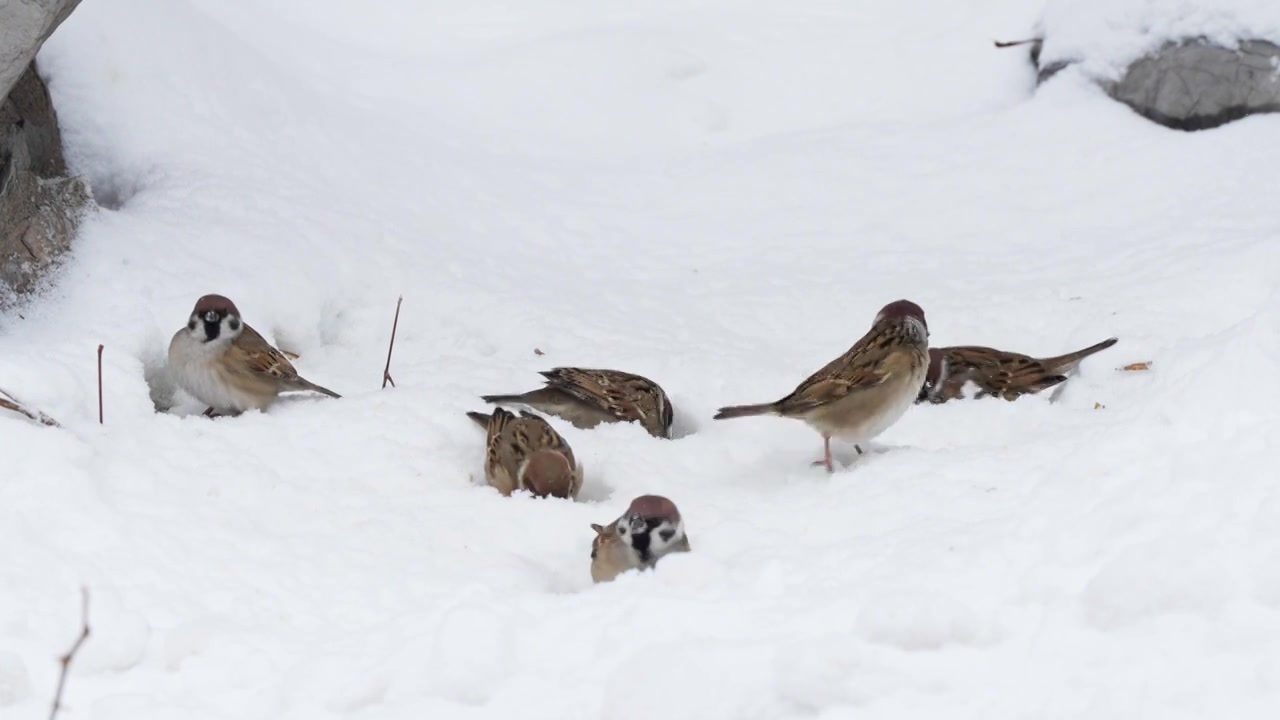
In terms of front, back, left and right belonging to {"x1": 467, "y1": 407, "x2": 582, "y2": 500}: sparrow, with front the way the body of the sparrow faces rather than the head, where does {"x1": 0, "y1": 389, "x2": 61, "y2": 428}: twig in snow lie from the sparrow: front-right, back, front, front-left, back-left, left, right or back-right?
back-right

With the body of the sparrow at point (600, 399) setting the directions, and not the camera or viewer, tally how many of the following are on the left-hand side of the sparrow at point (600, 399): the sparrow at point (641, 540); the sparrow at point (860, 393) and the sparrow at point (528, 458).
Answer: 0

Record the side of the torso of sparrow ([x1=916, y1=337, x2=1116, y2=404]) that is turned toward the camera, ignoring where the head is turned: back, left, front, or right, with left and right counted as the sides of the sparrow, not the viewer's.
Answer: left

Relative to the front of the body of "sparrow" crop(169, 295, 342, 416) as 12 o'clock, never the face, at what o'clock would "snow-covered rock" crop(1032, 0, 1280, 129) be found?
The snow-covered rock is roughly at 7 o'clock from the sparrow.

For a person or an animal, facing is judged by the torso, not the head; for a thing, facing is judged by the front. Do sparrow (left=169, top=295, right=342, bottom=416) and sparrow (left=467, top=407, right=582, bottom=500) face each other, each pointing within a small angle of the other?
no

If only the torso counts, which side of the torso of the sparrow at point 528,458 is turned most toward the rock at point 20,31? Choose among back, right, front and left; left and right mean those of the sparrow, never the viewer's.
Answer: back

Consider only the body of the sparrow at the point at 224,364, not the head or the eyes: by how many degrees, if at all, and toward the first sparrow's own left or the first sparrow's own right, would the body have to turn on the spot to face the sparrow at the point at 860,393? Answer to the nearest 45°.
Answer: approximately 90° to the first sparrow's own left

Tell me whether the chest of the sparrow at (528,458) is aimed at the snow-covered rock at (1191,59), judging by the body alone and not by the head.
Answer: no

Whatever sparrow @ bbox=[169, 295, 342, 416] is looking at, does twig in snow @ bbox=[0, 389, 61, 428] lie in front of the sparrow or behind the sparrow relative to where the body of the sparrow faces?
in front

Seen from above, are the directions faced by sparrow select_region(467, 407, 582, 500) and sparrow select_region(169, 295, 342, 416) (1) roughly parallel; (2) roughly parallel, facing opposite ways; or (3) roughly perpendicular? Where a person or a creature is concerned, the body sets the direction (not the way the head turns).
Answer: roughly perpendicular

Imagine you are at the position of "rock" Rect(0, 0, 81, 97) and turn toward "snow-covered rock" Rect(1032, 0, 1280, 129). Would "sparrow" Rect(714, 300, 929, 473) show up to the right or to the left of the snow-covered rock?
right

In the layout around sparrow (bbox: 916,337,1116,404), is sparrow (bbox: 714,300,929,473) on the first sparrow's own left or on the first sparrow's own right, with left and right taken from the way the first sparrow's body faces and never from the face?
on the first sparrow's own left

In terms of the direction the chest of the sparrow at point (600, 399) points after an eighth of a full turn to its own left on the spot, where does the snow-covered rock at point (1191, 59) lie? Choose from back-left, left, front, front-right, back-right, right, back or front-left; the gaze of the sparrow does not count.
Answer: front

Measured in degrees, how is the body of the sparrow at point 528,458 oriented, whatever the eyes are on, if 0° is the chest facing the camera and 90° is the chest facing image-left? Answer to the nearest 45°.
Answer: approximately 315°

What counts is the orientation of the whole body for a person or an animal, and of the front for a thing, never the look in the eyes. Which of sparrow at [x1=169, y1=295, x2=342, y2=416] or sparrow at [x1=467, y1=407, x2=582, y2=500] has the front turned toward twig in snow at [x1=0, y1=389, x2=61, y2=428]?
sparrow at [x1=169, y1=295, x2=342, y2=416]

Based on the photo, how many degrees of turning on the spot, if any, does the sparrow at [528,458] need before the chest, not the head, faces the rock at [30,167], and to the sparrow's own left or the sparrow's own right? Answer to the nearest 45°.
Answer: approximately 180°

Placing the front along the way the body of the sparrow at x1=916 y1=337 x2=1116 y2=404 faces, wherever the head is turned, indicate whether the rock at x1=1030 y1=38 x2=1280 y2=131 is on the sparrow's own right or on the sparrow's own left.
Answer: on the sparrow's own right

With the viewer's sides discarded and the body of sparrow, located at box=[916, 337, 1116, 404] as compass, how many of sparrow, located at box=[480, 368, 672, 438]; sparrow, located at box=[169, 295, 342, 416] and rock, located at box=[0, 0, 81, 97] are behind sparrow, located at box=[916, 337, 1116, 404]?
0

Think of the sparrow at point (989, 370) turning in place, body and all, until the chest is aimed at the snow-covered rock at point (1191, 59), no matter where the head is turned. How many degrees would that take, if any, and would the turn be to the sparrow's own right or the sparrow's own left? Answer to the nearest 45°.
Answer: approximately 90° to the sparrow's own right

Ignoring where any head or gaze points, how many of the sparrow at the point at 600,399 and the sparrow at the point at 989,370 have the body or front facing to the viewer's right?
1

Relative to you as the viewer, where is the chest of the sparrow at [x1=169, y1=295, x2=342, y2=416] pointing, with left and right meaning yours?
facing the viewer and to the left of the viewer

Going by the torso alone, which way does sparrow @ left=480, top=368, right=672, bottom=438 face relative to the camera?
to the viewer's right
